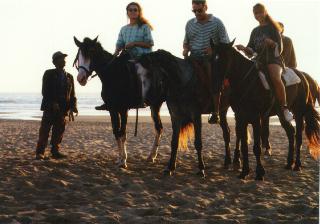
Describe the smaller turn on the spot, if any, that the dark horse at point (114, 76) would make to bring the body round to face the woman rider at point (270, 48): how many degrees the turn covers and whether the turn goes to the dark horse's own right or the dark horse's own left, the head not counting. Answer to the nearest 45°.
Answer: approximately 135° to the dark horse's own left

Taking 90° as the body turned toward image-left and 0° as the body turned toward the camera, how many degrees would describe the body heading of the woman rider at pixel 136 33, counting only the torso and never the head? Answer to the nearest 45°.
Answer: approximately 45°

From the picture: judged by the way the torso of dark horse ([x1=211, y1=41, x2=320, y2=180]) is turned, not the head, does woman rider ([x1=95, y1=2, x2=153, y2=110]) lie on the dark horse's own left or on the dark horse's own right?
on the dark horse's own right

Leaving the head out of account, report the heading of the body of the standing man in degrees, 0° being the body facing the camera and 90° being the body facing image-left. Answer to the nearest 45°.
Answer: approximately 315°

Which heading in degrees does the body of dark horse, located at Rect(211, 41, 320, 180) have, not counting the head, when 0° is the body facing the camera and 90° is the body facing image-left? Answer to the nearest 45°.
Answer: approximately 45°

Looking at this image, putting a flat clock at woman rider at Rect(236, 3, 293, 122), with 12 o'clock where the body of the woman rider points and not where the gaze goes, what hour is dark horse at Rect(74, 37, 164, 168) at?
The dark horse is roughly at 1 o'clock from the woman rider.

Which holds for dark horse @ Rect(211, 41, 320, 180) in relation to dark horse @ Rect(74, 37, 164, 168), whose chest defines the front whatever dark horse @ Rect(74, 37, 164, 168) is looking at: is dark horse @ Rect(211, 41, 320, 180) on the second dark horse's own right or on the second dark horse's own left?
on the second dark horse's own left

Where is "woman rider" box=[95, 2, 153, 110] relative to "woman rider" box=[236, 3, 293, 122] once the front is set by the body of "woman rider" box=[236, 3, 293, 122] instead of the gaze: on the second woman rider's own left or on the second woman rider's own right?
on the second woman rider's own right

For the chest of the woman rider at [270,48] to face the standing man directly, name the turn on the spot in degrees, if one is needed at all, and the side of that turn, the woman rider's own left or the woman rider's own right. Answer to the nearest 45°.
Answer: approximately 45° to the woman rider's own right
